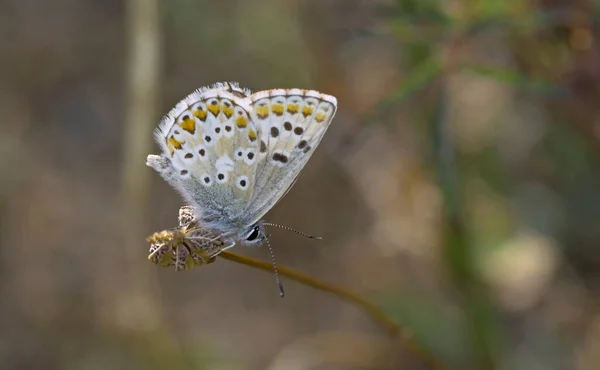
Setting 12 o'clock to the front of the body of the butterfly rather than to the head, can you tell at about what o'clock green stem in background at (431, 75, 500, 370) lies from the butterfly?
The green stem in background is roughly at 11 o'clock from the butterfly.

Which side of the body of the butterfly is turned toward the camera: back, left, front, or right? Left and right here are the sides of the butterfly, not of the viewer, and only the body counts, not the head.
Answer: right
